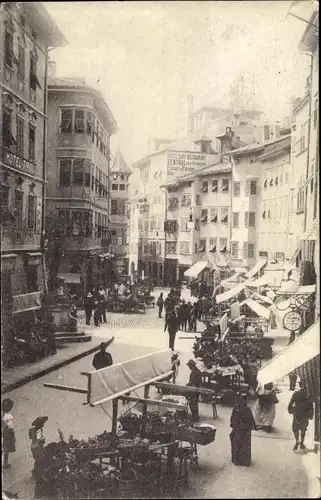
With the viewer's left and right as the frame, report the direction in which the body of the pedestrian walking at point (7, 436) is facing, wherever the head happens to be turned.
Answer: facing to the right of the viewer

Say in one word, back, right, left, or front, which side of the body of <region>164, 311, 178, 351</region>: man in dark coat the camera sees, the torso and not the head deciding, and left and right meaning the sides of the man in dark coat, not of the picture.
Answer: back

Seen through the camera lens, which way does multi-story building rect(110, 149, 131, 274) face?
facing the viewer

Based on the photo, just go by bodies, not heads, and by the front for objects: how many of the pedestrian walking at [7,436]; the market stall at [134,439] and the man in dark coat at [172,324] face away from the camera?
1

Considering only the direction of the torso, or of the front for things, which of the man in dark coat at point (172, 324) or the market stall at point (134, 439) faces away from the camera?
the man in dark coat

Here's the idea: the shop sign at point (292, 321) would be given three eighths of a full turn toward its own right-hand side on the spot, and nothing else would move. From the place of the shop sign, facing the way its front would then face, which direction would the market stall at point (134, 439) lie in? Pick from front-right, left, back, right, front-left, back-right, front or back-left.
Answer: left

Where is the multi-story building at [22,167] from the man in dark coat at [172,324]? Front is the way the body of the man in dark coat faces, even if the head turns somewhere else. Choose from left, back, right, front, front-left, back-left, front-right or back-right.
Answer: back-left

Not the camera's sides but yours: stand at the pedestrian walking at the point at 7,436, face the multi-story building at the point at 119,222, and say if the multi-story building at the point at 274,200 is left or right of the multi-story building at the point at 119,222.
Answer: right

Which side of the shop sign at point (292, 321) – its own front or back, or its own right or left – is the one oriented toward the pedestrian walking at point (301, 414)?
front
